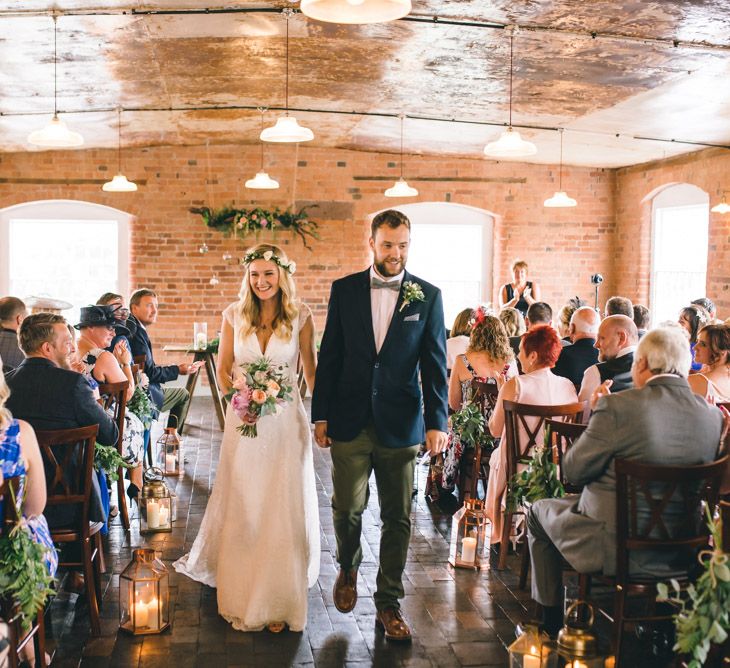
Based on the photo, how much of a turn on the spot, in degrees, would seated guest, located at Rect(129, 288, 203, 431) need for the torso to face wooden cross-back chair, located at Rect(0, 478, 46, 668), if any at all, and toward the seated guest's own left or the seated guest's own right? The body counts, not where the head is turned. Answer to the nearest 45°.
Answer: approximately 90° to the seated guest's own right

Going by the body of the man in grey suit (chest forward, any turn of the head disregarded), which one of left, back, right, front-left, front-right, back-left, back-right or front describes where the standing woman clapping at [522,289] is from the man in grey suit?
front-right

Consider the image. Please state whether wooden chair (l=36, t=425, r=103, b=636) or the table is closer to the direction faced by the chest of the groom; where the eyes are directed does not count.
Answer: the wooden chair

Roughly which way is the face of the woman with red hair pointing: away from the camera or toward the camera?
away from the camera

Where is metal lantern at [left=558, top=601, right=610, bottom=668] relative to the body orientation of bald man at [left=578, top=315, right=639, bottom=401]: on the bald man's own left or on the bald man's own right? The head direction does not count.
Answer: on the bald man's own left

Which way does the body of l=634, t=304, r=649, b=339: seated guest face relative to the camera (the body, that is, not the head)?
away from the camera

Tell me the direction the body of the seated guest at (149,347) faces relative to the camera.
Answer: to the viewer's right

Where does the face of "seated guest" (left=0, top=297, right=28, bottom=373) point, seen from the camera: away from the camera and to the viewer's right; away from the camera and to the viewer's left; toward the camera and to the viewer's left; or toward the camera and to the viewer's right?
away from the camera and to the viewer's right

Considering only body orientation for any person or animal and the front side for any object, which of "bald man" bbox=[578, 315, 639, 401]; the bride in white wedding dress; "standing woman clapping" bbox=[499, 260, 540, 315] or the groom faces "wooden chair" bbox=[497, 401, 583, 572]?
the standing woman clapping

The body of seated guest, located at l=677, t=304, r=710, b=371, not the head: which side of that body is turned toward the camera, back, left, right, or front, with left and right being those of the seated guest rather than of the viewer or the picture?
left

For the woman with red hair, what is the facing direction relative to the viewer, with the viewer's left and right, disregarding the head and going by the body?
facing away from the viewer and to the left of the viewer
